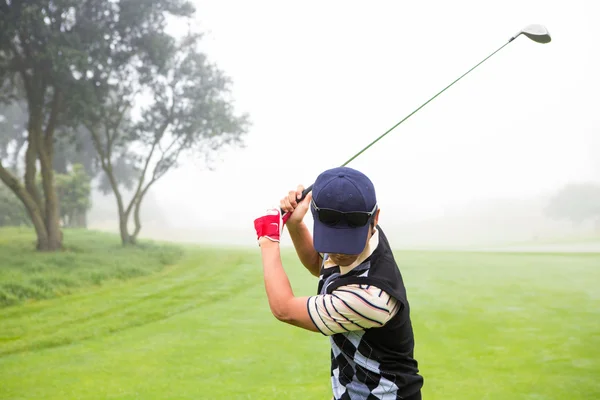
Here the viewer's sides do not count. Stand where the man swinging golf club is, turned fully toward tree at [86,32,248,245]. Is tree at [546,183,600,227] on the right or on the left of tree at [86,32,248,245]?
right

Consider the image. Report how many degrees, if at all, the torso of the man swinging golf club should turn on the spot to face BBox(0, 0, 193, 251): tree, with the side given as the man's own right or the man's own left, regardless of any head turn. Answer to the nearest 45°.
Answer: approximately 90° to the man's own right

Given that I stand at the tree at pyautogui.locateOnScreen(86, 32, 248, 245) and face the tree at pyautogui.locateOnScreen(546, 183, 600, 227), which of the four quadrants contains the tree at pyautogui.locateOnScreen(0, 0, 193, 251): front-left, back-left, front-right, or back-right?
back-right

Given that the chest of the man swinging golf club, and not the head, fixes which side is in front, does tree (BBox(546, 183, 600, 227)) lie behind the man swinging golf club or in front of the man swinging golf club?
behind

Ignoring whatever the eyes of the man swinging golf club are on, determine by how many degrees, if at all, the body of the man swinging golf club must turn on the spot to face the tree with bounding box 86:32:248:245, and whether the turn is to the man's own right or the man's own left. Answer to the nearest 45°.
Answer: approximately 135° to the man's own right
